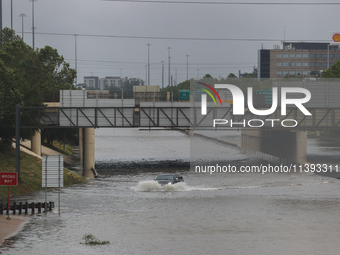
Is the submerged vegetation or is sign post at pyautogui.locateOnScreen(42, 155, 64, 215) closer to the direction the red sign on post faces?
the submerged vegetation

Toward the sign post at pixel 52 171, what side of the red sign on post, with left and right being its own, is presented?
left

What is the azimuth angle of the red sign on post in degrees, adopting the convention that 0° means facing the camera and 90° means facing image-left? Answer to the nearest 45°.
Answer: approximately 0°

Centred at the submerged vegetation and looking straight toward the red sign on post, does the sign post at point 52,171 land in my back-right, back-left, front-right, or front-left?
front-right

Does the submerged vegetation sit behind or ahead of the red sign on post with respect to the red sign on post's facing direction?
ahead
